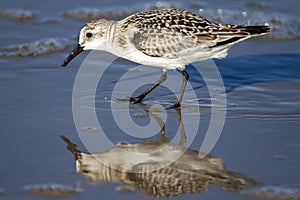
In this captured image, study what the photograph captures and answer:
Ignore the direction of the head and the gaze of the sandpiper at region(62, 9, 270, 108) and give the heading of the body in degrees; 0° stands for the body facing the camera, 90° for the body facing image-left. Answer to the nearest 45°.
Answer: approximately 90°
